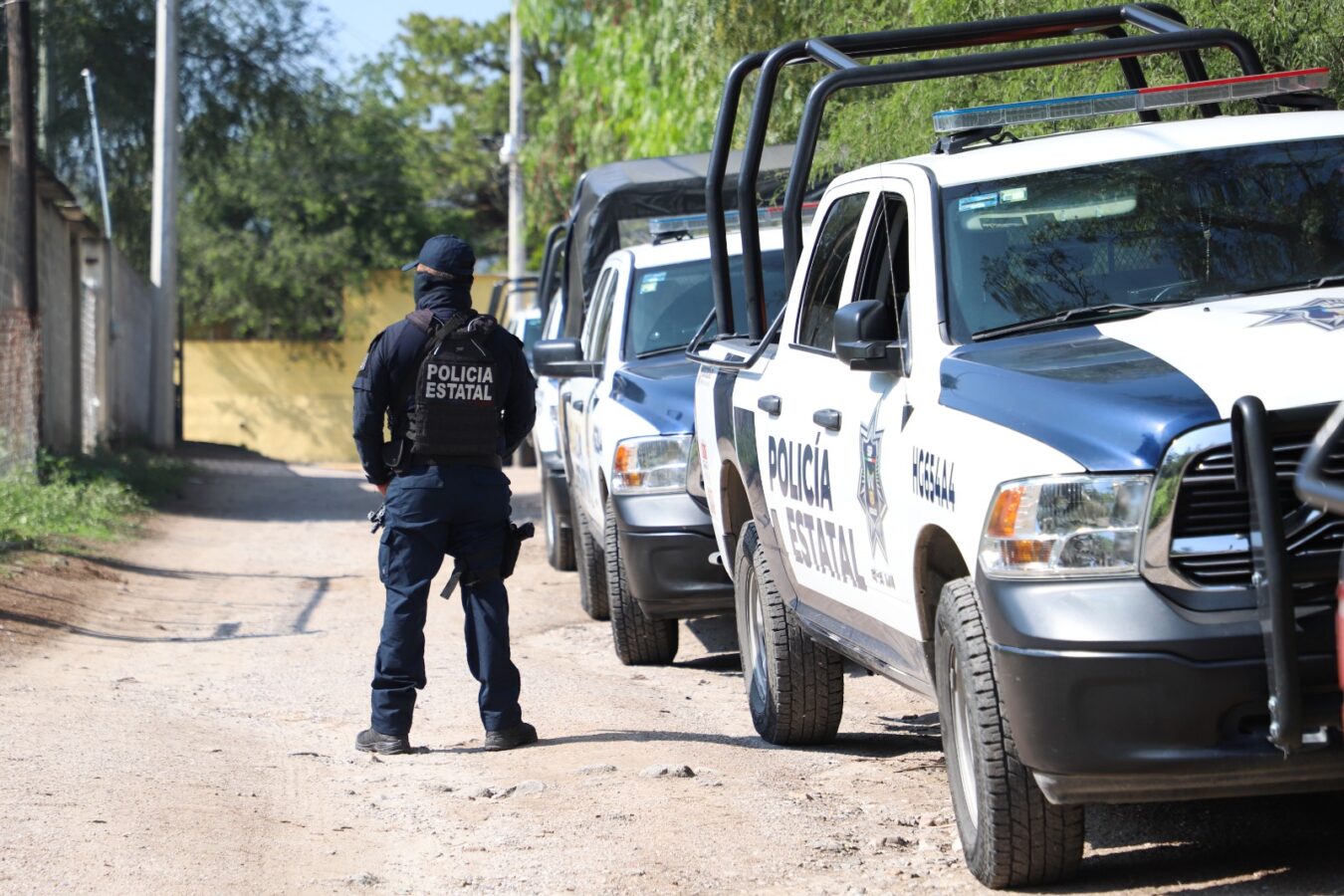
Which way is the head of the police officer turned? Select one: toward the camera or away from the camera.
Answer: away from the camera

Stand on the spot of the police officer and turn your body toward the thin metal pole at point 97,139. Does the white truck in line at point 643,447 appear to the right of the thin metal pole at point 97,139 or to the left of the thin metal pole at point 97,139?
right

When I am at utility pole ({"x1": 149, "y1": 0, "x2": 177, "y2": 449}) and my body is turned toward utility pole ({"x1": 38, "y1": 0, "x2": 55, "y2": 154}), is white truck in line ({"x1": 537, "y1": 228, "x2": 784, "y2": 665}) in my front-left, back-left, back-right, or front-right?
back-left

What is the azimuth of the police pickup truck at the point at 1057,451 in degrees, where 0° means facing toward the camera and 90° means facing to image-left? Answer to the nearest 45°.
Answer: approximately 315°

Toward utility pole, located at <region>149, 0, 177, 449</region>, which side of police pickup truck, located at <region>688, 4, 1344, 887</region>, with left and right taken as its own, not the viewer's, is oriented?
back

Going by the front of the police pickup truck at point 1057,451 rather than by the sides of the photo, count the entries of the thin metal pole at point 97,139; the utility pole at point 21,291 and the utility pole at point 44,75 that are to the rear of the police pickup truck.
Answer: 3

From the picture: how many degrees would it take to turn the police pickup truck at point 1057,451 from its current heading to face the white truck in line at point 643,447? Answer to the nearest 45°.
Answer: approximately 180°

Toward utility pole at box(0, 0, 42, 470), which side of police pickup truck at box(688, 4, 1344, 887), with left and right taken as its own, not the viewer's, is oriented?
back

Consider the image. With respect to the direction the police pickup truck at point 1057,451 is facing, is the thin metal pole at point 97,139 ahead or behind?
behind
